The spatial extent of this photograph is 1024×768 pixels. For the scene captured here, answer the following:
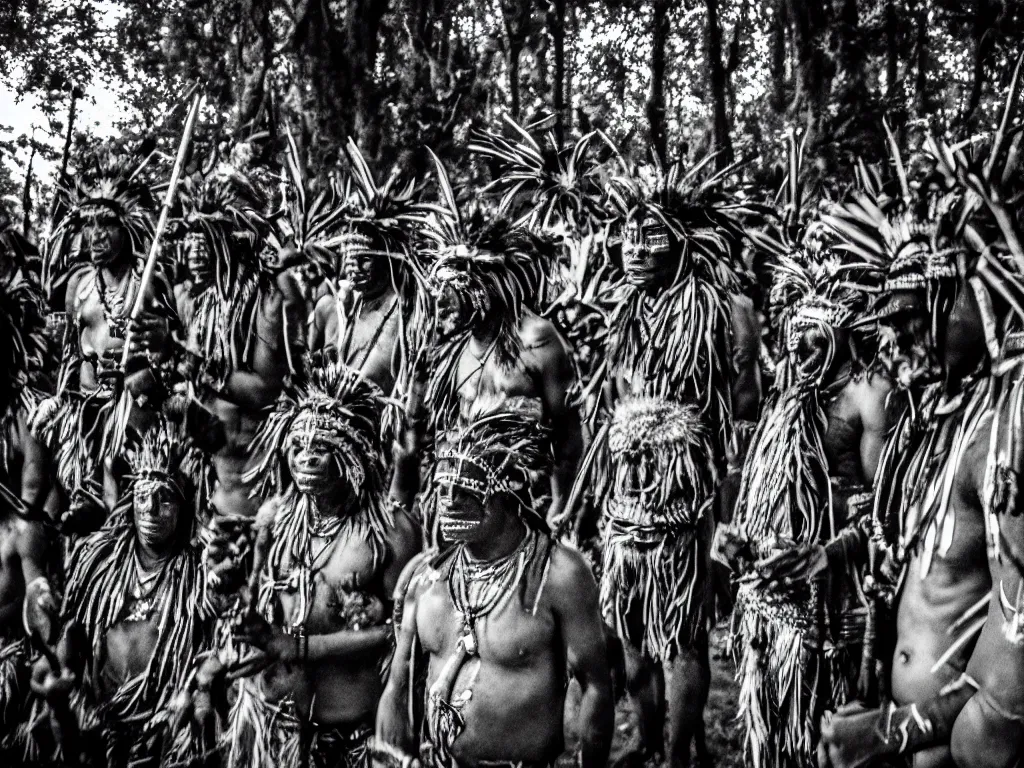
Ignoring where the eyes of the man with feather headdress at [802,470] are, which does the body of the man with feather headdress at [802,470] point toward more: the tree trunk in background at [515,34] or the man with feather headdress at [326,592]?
the man with feather headdress

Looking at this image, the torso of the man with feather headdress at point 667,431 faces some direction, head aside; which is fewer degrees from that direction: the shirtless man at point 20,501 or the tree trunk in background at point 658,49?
the shirtless man

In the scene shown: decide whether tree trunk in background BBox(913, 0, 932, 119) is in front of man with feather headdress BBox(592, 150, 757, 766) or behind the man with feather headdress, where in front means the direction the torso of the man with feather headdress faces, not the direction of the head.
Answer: behind

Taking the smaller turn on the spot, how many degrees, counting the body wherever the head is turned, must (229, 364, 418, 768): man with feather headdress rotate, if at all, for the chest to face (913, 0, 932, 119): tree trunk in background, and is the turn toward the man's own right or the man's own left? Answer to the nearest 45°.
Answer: approximately 180°

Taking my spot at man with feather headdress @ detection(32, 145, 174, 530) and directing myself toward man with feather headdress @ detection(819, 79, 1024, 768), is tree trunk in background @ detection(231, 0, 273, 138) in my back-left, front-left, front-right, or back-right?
back-left

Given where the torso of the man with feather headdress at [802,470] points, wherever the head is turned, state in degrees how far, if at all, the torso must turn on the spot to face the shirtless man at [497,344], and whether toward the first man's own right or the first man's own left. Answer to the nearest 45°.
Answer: approximately 45° to the first man's own right

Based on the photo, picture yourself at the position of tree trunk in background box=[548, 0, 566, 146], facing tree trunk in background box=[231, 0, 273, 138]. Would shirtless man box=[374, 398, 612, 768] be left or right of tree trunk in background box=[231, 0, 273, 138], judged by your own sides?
left

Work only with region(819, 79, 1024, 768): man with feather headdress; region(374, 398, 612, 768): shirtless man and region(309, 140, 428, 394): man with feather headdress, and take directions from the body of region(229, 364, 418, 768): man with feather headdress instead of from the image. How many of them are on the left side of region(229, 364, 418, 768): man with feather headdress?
2
